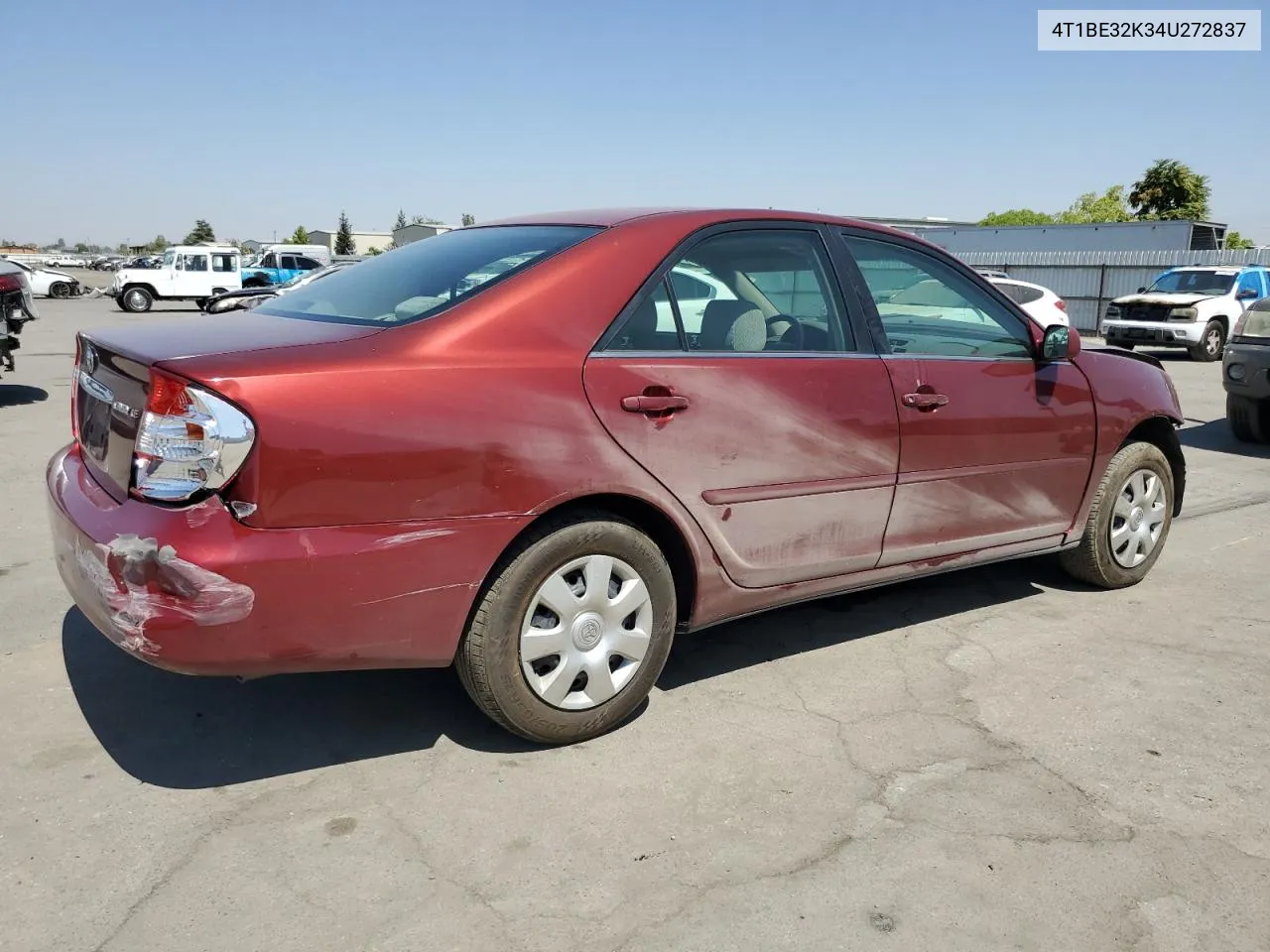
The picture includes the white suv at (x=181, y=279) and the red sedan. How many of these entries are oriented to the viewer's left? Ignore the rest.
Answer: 1

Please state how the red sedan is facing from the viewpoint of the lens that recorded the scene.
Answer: facing away from the viewer and to the right of the viewer

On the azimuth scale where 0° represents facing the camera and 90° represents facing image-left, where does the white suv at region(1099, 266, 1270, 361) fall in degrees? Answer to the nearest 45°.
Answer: approximately 45°

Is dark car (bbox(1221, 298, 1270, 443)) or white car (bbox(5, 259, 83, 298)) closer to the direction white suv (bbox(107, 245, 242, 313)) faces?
the white car

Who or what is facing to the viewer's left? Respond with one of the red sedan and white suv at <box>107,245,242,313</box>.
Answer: the white suv

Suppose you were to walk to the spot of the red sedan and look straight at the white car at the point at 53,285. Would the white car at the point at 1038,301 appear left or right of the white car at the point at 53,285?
right

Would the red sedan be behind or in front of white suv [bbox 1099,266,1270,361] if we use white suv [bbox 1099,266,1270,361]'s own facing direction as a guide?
in front

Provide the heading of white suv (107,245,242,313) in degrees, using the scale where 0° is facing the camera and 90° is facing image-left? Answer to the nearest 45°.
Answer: approximately 90°

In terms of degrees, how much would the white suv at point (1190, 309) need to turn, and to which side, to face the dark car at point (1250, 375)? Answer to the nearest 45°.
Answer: approximately 45° to its left

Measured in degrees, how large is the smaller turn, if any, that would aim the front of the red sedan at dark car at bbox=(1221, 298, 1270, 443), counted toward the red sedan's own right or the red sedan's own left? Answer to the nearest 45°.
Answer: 0° — it already faces it
